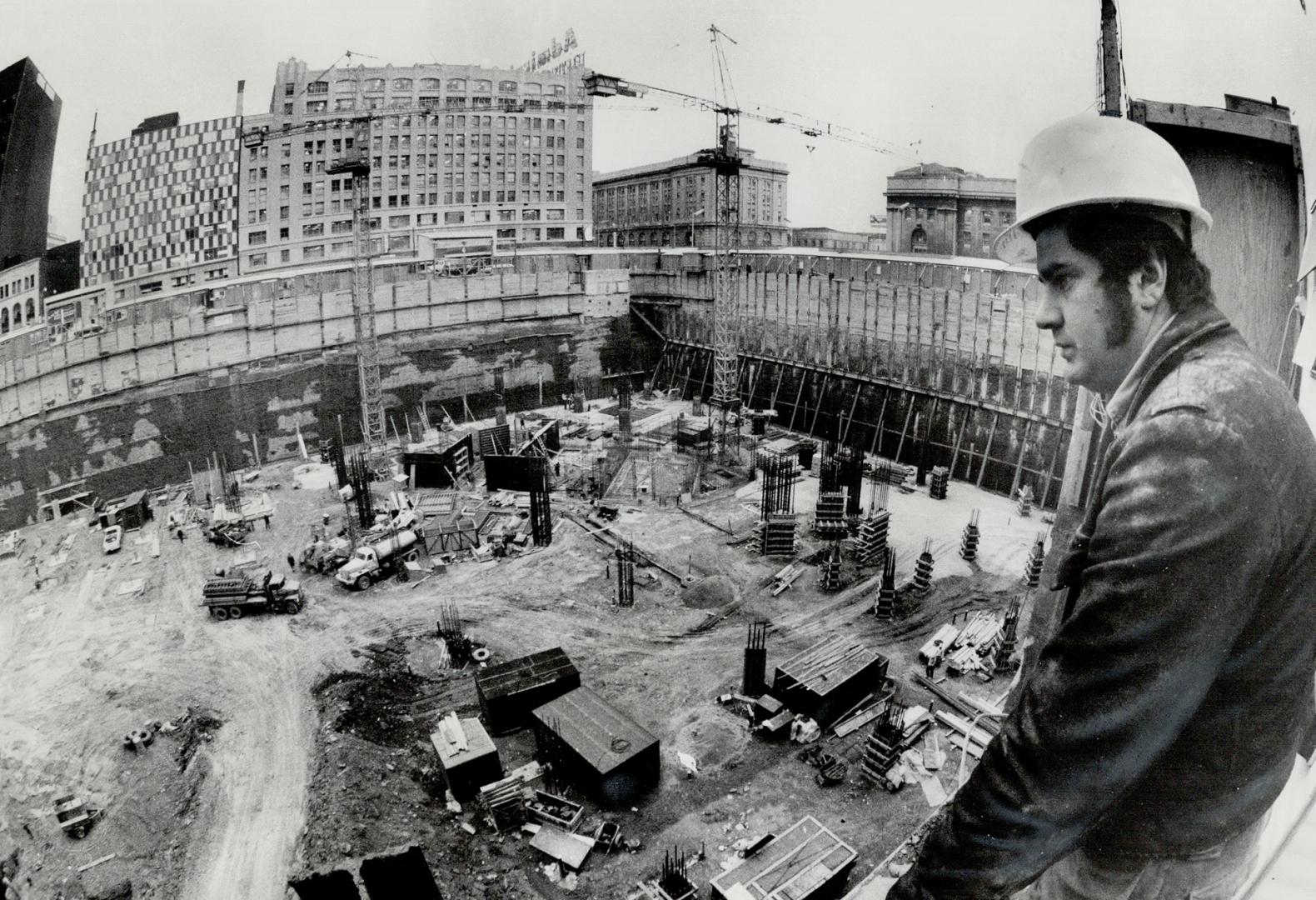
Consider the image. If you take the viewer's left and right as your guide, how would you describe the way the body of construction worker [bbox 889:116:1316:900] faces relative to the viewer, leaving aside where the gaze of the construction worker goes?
facing to the left of the viewer

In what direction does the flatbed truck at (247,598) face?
to the viewer's right

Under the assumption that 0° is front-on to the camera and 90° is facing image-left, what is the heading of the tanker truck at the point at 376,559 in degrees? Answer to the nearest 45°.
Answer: approximately 45°

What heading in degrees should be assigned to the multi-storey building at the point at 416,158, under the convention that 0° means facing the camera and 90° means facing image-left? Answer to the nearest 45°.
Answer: approximately 0°

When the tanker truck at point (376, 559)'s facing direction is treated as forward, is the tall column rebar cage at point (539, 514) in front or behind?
behind

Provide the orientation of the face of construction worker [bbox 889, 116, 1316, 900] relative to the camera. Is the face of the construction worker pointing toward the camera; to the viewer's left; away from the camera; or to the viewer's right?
to the viewer's left

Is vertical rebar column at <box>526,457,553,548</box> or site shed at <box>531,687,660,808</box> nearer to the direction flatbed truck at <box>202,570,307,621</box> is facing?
the vertical rebar column
